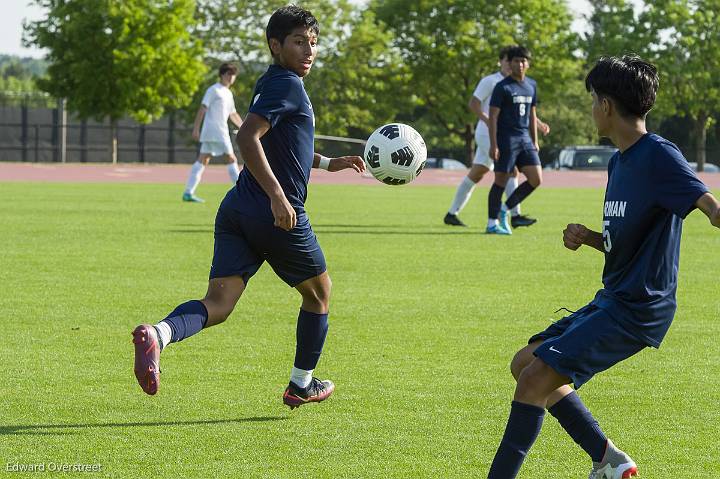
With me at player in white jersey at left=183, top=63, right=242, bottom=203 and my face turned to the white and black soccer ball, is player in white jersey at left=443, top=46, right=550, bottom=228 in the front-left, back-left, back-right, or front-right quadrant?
front-left

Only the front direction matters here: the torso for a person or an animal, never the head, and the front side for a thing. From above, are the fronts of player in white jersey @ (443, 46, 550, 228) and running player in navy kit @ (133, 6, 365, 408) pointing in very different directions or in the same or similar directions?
same or similar directions

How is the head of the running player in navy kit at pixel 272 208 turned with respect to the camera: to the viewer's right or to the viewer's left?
to the viewer's right

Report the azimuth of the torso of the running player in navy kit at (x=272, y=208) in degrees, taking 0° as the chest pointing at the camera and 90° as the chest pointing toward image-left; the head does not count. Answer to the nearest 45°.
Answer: approximately 270°

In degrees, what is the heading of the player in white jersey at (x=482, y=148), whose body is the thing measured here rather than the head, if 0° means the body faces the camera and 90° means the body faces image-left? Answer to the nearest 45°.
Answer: approximately 270°

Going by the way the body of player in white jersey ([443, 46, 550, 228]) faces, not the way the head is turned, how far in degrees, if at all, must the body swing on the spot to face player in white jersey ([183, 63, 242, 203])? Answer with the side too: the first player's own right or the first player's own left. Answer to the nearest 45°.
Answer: approximately 135° to the first player's own left

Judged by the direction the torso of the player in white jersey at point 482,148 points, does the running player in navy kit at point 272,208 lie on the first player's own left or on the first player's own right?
on the first player's own right

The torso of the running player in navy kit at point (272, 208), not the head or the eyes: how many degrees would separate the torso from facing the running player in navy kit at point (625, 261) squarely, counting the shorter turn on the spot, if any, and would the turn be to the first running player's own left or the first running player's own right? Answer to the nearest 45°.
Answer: approximately 45° to the first running player's own right

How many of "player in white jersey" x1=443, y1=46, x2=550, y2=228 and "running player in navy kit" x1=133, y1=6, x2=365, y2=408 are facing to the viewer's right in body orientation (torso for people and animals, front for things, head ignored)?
2

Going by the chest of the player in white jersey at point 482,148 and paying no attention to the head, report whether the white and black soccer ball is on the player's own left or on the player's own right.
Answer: on the player's own right

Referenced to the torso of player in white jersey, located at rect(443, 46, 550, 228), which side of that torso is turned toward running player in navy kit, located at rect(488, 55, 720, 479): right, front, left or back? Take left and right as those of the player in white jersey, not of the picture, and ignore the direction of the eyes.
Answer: right

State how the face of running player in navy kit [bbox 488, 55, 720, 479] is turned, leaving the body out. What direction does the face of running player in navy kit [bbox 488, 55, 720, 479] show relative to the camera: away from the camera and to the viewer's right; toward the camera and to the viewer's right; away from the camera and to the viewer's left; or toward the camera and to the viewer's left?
away from the camera and to the viewer's left
